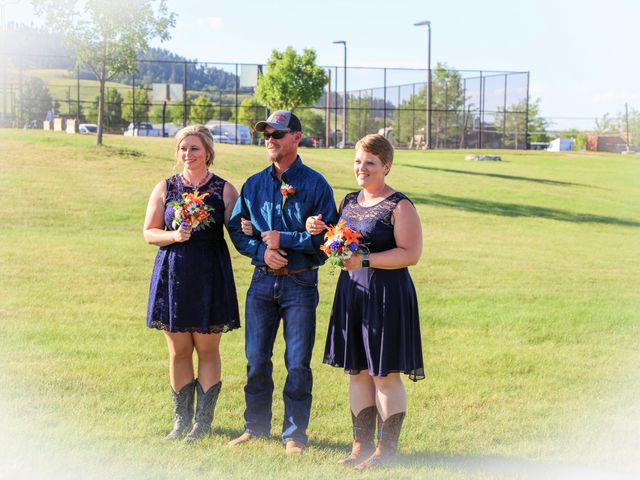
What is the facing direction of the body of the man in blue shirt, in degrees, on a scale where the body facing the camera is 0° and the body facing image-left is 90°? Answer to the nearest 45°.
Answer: approximately 45°

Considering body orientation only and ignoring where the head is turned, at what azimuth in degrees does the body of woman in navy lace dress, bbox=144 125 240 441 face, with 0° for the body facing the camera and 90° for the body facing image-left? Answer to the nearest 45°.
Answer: approximately 45°

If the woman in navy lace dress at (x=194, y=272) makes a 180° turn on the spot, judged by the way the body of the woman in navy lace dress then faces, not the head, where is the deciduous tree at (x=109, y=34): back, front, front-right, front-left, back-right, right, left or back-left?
front-left

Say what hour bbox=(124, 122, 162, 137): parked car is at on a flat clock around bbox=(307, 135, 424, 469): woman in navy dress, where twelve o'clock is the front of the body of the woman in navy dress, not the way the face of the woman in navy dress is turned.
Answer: The parked car is roughly at 4 o'clock from the woman in navy dress.

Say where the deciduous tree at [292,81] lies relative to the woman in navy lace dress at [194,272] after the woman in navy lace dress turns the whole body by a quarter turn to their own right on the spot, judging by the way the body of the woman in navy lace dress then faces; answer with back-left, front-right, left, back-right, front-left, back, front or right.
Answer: front-right

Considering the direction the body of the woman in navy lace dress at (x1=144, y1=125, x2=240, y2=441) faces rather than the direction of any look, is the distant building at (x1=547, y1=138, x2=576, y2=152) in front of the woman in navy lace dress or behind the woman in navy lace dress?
behind

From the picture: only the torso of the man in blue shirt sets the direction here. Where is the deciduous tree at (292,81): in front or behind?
behind

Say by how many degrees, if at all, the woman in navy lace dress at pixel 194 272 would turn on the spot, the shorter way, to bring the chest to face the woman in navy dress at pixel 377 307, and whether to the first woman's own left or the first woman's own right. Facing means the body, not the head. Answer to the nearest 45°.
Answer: approximately 90° to the first woman's own left

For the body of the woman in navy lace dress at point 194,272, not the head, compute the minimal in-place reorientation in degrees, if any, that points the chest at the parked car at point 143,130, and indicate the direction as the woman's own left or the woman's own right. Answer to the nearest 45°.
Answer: approximately 135° to the woman's own right
